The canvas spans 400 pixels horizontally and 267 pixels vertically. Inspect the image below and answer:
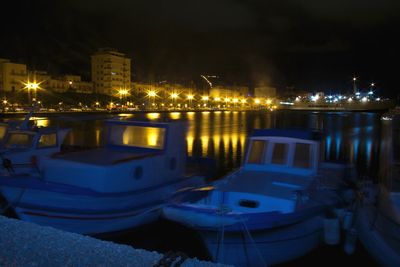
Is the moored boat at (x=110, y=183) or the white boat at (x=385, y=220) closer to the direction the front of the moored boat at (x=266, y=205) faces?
the moored boat

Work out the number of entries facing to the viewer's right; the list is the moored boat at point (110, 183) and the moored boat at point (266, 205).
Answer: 0

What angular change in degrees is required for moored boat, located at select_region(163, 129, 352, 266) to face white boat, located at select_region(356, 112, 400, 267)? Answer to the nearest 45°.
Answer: approximately 135° to its left

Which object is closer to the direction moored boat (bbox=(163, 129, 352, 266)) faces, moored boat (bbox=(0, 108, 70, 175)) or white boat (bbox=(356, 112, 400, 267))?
the moored boat

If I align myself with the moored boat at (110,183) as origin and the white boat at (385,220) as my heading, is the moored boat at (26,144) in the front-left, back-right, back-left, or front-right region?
back-left

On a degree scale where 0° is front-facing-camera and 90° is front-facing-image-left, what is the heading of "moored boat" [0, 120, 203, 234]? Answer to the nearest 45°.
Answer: approximately 45°

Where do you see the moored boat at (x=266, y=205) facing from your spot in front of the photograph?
facing the viewer and to the left of the viewer

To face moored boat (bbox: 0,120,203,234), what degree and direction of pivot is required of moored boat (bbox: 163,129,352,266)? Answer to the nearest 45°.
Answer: approximately 45° to its right

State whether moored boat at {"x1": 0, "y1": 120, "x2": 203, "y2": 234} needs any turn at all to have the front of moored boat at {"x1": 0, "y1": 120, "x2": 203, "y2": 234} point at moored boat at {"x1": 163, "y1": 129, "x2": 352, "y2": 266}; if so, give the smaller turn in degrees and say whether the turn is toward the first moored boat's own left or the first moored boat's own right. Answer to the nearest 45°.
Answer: approximately 90° to the first moored boat's own left
